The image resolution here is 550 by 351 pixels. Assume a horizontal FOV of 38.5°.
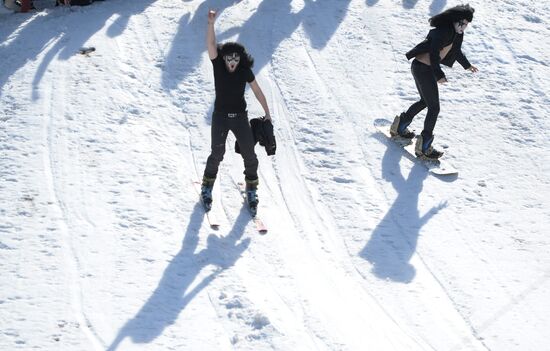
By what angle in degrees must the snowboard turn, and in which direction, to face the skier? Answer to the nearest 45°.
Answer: approximately 90° to its right

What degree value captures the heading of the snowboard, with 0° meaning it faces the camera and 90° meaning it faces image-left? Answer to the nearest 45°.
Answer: approximately 315°

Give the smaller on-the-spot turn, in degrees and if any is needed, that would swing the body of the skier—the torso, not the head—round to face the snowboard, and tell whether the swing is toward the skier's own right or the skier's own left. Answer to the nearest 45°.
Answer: approximately 135° to the skier's own left

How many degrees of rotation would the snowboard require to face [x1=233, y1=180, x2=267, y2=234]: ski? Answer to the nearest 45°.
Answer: approximately 90° to its right

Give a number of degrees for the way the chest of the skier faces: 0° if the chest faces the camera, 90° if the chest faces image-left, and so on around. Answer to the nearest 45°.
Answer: approximately 0°
